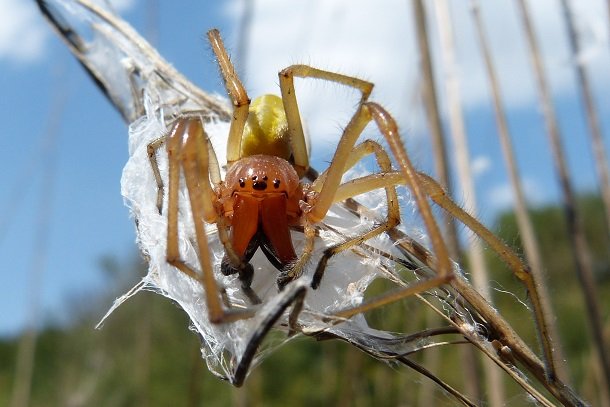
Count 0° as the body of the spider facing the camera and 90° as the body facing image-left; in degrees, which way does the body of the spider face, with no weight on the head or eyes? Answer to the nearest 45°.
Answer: approximately 0°

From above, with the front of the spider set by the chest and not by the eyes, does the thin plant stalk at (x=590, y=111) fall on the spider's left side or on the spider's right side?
on the spider's left side

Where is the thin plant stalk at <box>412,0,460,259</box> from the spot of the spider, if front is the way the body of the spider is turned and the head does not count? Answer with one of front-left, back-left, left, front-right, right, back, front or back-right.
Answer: back-left

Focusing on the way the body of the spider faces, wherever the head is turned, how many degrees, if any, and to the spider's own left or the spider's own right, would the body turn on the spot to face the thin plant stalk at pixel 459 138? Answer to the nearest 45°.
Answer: approximately 135° to the spider's own left

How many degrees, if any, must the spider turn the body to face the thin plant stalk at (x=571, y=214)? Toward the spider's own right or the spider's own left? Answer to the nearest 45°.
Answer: approximately 135° to the spider's own left
